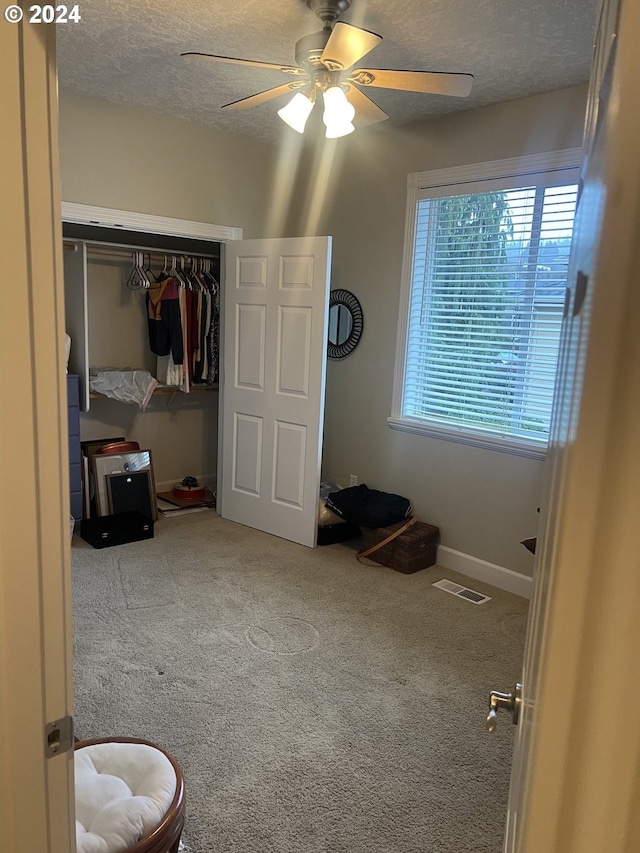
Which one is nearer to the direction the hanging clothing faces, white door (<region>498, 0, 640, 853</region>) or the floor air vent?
the white door

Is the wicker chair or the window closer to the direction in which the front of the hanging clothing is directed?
the wicker chair

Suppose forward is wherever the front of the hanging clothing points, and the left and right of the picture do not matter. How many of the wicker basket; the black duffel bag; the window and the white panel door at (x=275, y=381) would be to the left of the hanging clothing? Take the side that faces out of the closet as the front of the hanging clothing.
4

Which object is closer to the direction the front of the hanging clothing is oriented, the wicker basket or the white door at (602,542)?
the white door

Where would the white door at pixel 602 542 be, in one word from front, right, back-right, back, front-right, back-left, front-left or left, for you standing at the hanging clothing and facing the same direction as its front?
front-left

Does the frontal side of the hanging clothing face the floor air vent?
no

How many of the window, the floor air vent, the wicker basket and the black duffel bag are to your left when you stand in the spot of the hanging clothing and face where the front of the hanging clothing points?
4
